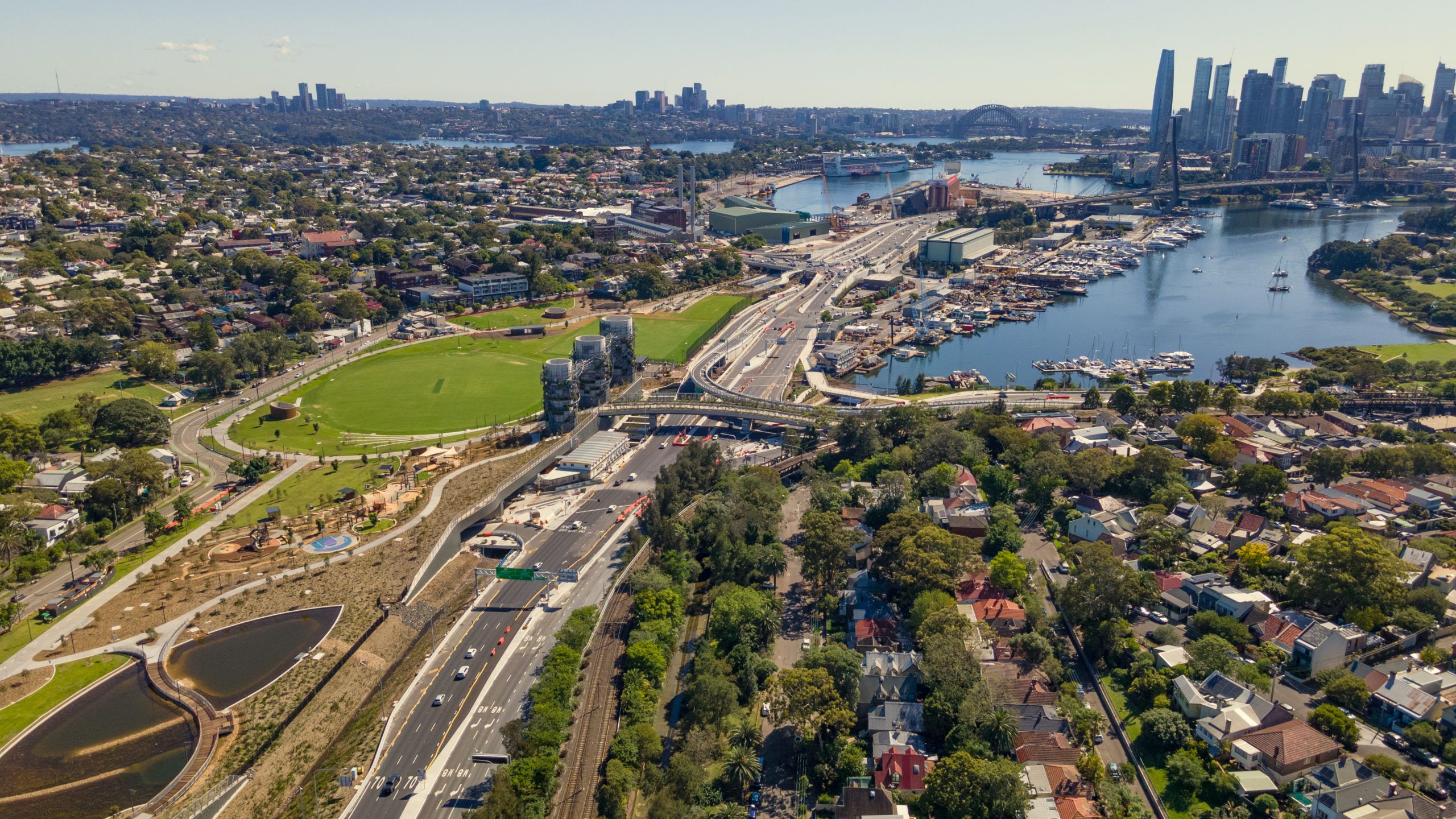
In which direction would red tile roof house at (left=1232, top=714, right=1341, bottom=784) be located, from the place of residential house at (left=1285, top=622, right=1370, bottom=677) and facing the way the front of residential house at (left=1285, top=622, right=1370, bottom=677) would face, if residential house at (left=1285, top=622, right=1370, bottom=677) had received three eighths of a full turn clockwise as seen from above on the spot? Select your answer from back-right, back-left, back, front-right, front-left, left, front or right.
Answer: back

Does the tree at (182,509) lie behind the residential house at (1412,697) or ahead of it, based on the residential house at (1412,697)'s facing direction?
ahead

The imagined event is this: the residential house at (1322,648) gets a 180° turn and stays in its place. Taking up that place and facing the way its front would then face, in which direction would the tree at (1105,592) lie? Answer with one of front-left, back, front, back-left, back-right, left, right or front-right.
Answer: back-left

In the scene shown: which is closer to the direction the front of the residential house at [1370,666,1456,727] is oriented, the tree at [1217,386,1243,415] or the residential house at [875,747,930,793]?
the residential house

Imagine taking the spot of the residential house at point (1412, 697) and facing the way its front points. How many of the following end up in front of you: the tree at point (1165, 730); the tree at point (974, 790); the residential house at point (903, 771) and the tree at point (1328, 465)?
3

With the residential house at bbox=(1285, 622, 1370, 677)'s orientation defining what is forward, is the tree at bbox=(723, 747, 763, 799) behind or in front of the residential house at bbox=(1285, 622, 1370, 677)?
in front

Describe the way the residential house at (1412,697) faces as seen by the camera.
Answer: facing the viewer and to the left of the viewer

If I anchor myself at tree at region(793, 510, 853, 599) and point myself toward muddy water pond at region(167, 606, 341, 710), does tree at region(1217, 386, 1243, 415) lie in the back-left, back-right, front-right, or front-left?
back-right

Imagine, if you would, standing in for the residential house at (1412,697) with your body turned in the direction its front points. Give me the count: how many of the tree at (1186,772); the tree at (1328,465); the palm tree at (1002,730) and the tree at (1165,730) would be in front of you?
3

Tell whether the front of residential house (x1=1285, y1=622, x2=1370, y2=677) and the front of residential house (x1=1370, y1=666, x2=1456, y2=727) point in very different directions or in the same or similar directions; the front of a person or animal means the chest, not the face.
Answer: same or similar directions

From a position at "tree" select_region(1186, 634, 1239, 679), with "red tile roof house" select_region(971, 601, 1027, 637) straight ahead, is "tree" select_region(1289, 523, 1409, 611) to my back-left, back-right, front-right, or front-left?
back-right

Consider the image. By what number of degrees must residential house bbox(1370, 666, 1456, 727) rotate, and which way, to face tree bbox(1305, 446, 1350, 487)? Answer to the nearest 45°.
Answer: approximately 135° to its right

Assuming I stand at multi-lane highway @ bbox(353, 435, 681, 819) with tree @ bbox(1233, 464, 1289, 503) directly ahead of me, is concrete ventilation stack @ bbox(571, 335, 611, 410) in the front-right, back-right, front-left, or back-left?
front-left
